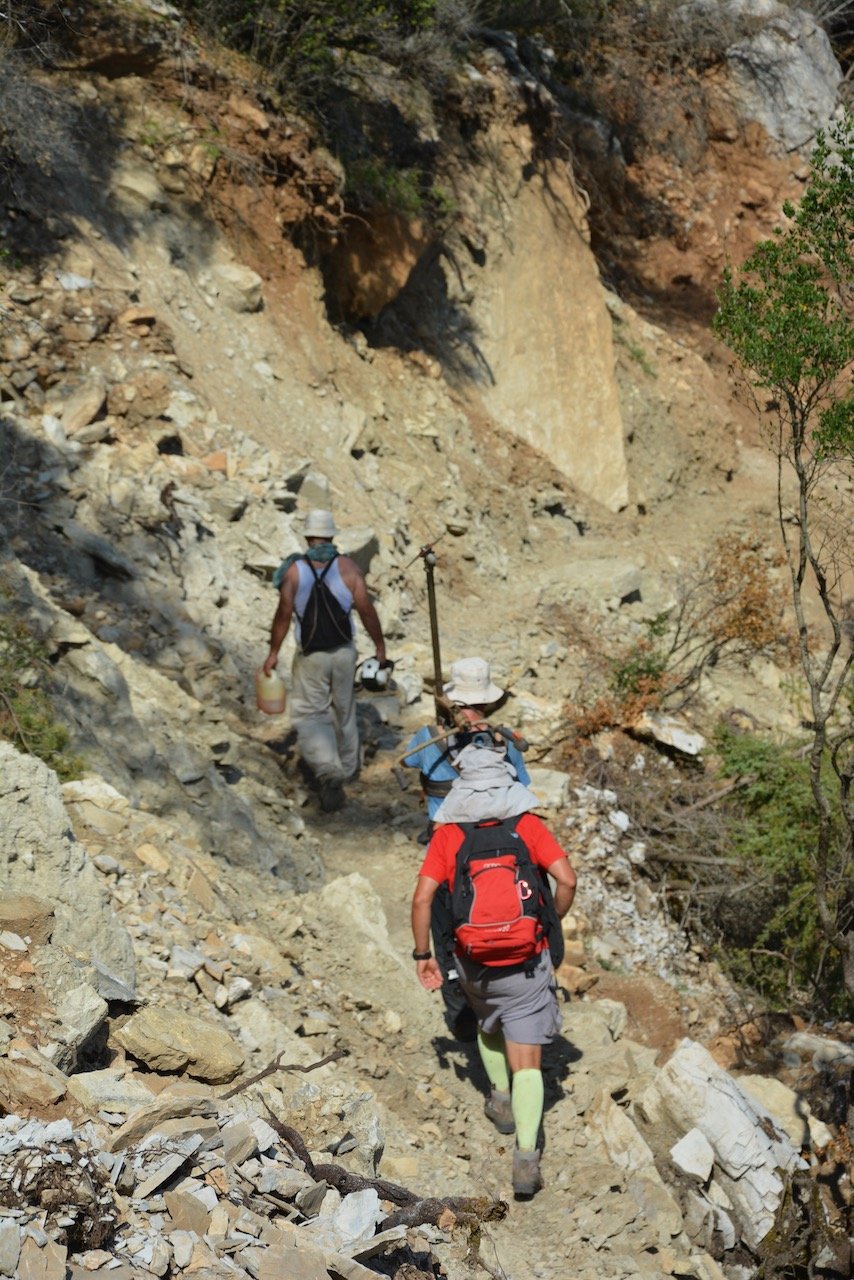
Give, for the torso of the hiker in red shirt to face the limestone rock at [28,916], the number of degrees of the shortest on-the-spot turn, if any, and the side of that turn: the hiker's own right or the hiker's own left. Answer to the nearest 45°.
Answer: approximately 135° to the hiker's own left

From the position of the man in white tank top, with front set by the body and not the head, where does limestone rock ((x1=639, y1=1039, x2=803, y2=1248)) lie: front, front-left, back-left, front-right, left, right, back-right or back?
back-right

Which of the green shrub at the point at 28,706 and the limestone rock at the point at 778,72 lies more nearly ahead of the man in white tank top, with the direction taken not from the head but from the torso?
the limestone rock

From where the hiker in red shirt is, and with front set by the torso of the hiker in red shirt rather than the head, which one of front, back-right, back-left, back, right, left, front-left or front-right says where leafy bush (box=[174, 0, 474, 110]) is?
front-left

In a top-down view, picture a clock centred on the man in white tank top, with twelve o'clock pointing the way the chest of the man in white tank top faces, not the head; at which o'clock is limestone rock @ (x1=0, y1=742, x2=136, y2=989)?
The limestone rock is roughly at 6 o'clock from the man in white tank top.

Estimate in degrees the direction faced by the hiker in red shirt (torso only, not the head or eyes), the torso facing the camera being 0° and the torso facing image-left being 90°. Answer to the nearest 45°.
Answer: approximately 180°

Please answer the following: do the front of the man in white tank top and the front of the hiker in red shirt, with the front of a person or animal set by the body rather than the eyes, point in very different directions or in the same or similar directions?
same or similar directions

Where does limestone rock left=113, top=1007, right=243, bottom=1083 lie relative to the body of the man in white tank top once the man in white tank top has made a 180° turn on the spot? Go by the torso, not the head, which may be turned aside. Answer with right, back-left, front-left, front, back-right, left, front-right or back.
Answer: front

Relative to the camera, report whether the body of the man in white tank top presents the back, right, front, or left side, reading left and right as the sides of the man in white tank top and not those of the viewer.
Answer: back

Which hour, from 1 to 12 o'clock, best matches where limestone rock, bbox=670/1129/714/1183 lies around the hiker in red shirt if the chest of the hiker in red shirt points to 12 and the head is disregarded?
The limestone rock is roughly at 3 o'clock from the hiker in red shirt.

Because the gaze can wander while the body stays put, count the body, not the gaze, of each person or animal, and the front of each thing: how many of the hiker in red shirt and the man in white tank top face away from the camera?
2

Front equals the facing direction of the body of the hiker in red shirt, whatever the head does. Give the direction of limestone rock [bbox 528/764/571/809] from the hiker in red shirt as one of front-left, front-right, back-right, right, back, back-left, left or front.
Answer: front
